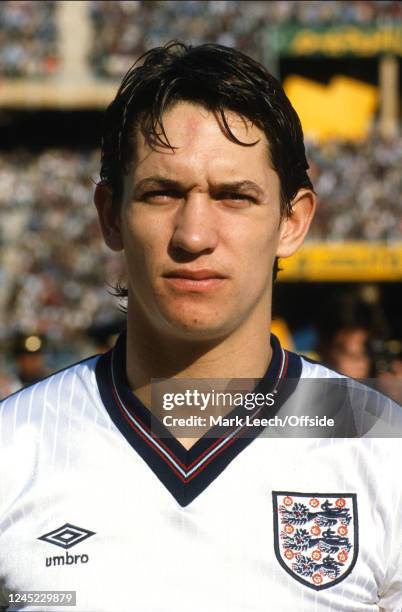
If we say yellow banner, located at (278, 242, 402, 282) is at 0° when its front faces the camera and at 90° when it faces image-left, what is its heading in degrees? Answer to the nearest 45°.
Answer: approximately 0°

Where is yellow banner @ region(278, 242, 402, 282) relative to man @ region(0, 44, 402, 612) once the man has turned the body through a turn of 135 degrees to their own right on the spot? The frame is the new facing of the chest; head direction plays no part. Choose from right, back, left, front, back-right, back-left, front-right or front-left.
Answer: front-right
